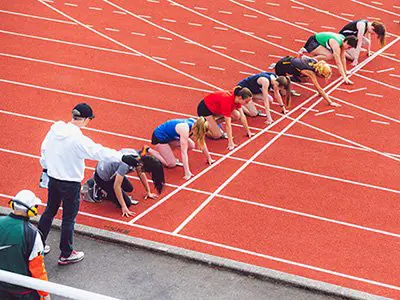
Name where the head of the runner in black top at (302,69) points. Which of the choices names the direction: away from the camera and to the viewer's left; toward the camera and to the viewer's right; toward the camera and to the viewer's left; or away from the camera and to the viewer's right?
toward the camera and to the viewer's right

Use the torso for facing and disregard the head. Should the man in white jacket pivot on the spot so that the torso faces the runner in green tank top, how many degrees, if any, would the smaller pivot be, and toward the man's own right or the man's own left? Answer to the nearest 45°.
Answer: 0° — they already face them

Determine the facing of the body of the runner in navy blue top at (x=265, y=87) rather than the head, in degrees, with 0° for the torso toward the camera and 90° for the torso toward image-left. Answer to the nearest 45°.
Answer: approximately 315°

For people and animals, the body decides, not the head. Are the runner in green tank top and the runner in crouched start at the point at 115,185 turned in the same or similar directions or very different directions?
same or similar directions

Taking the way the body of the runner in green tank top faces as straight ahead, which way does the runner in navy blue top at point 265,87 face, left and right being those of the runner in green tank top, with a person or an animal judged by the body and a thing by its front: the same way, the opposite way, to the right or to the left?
the same way

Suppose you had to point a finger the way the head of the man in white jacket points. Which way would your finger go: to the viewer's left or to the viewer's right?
to the viewer's right

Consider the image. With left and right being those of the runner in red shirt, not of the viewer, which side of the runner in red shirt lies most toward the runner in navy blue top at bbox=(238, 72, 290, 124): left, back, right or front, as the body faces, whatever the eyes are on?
left

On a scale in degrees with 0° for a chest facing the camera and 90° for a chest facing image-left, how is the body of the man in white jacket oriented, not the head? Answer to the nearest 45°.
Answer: approximately 225°

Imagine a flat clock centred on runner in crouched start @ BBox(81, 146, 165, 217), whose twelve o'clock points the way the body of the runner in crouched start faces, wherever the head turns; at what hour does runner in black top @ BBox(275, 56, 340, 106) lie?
The runner in black top is roughly at 9 o'clock from the runner in crouched start.

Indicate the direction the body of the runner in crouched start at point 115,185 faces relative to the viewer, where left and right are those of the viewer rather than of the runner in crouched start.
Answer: facing the viewer and to the right of the viewer

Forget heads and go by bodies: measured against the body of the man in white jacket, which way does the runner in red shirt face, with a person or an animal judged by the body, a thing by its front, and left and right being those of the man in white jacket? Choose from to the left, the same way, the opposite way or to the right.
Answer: to the right

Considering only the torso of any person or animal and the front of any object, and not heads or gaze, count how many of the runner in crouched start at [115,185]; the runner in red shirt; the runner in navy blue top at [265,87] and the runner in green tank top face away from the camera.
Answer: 0

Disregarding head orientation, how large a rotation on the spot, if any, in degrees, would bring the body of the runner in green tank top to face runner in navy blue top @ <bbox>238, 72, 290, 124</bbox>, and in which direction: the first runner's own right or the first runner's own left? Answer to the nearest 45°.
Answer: approximately 90° to the first runner's own right

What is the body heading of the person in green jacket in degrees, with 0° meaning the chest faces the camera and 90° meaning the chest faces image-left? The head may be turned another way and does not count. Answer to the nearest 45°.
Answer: approximately 225°

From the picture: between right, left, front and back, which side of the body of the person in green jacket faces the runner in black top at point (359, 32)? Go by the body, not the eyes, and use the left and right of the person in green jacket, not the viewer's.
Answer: front
